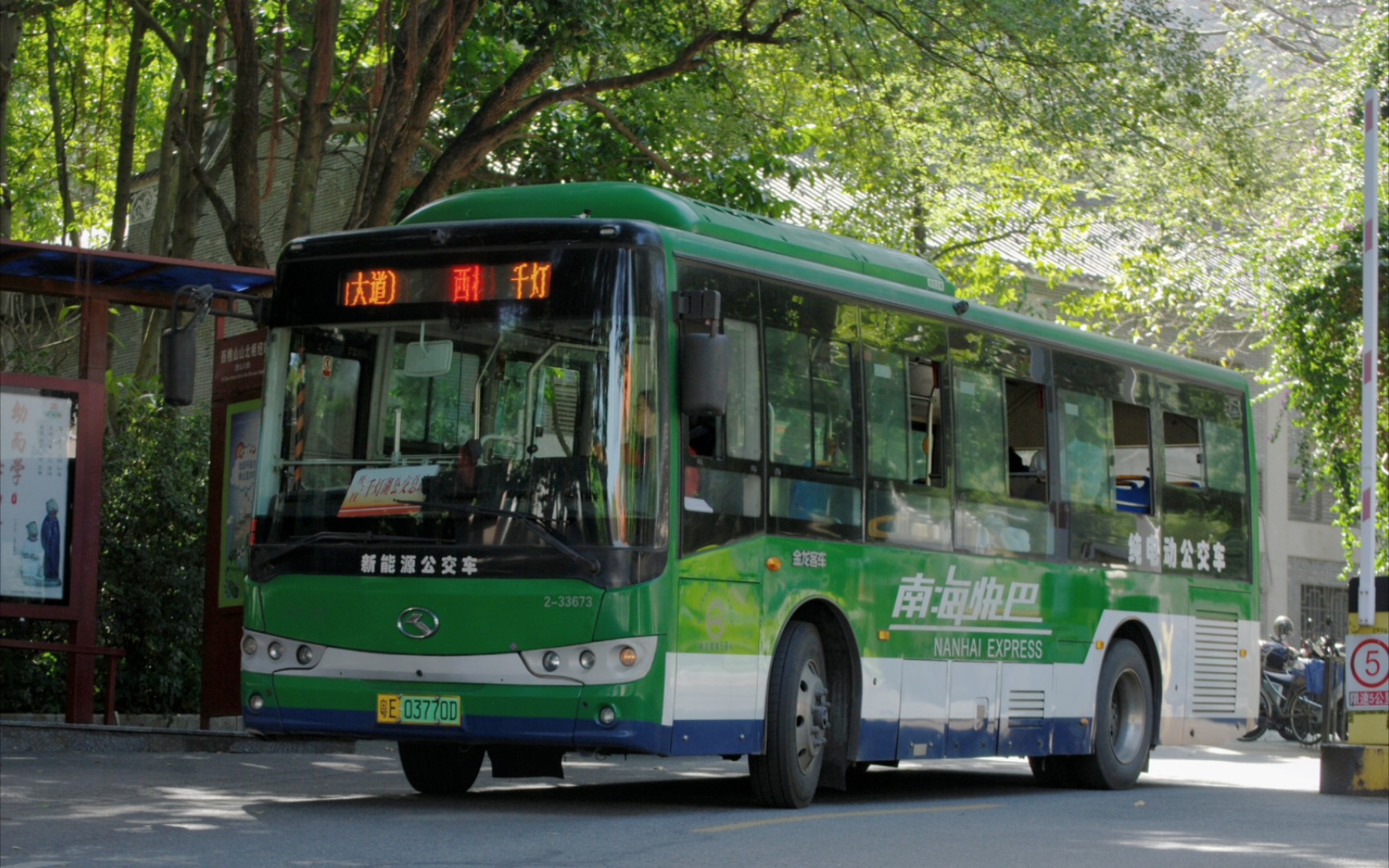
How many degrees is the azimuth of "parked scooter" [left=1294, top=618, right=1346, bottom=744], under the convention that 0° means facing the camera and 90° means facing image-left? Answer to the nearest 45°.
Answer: approximately 45°

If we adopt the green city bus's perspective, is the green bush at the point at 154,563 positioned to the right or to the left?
on its right

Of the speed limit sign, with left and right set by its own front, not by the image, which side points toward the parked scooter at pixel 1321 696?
back

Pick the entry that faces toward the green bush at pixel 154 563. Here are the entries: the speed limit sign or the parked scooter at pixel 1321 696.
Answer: the parked scooter

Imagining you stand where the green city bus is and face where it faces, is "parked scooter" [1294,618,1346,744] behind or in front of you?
behind

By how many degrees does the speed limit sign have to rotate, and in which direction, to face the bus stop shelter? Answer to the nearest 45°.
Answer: approximately 90° to its right

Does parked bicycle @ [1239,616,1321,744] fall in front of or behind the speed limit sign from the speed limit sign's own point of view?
behind

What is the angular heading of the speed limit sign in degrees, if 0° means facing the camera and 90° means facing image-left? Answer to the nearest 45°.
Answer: approximately 0°
